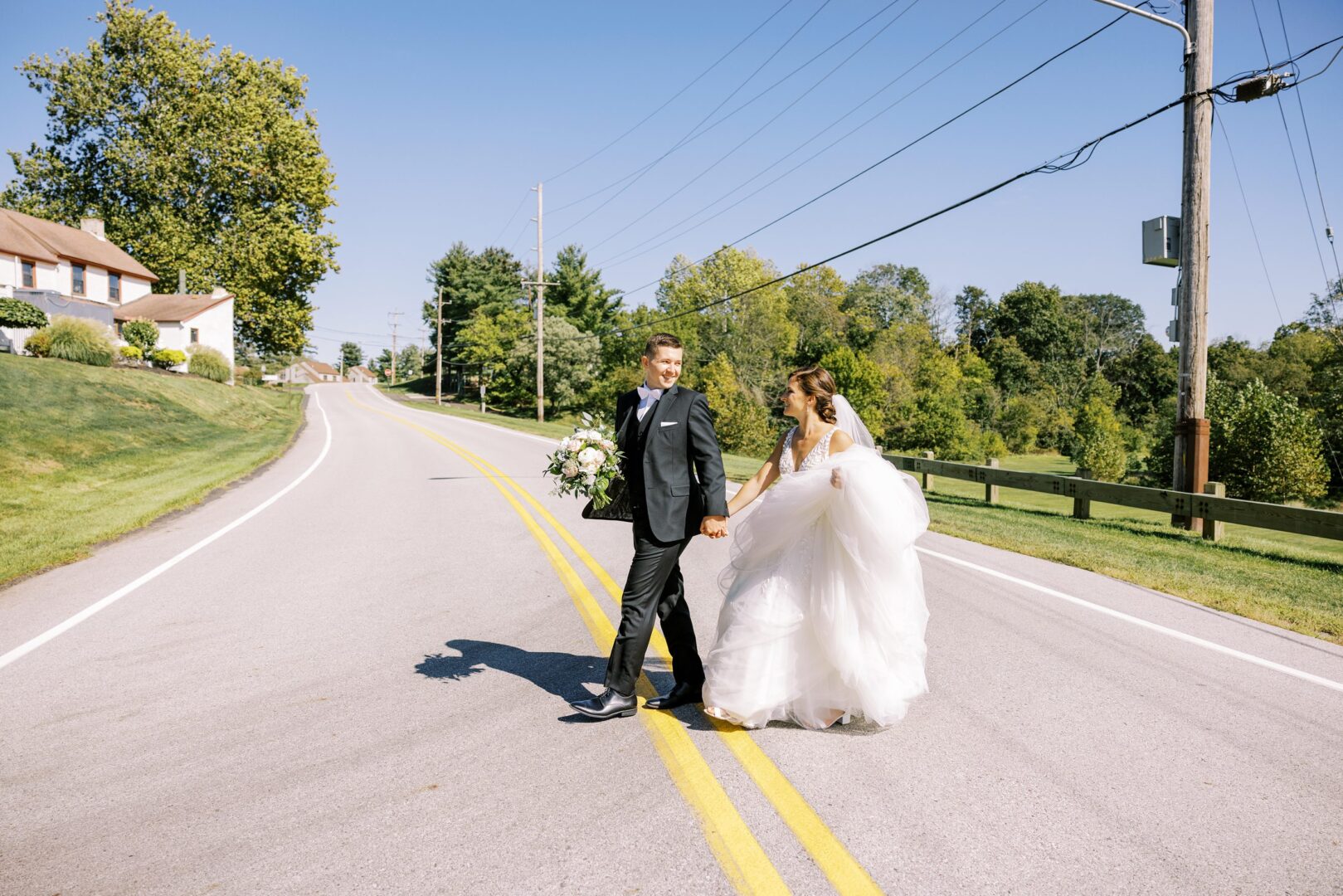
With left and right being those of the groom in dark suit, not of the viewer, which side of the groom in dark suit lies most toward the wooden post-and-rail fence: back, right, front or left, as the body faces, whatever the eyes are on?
back

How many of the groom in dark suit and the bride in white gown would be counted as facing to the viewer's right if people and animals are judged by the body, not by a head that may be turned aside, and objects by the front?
0

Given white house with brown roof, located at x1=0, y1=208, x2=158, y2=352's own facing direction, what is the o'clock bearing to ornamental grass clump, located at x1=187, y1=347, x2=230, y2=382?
The ornamental grass clump is roughly at 10 o'clock from the white house with brown roof.

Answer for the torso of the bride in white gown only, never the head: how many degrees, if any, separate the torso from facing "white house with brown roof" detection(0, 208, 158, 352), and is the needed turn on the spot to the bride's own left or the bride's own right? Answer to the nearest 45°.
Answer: approximately 90° to the bride's own right

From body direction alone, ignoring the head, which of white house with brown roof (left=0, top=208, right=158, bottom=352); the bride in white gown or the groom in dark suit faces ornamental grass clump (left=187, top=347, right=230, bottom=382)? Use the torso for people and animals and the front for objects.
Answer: the white house with brown roof

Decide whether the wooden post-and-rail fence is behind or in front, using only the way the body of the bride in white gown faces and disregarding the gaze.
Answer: behind

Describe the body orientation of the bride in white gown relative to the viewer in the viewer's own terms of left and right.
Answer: facing the viewer and to the left of the viewer

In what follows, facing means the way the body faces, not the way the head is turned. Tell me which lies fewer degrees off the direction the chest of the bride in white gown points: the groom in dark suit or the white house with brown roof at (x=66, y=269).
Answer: the groom in dark suit

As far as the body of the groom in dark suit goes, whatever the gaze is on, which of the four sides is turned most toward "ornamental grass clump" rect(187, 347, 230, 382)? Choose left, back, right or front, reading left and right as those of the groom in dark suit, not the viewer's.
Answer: right

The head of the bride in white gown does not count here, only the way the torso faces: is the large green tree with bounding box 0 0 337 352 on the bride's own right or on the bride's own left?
on the bride's own right

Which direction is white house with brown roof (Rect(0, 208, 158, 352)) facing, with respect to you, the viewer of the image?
facing the viewer and to the right of the viewer

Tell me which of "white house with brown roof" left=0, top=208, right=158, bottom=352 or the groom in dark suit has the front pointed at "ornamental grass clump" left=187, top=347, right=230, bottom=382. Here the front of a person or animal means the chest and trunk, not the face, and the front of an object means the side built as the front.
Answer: the white house with brown roof

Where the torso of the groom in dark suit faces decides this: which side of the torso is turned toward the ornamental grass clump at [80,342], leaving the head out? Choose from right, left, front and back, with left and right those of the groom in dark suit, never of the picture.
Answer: right

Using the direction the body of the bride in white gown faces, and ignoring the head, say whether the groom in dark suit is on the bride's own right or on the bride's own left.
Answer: on the bride's own right

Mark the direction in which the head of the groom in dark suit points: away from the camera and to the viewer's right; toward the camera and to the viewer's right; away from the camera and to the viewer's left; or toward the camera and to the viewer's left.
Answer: toward the camera and to the viewer's right

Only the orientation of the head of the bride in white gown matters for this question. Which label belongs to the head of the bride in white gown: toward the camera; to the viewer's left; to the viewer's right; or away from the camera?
to the viewer's left
